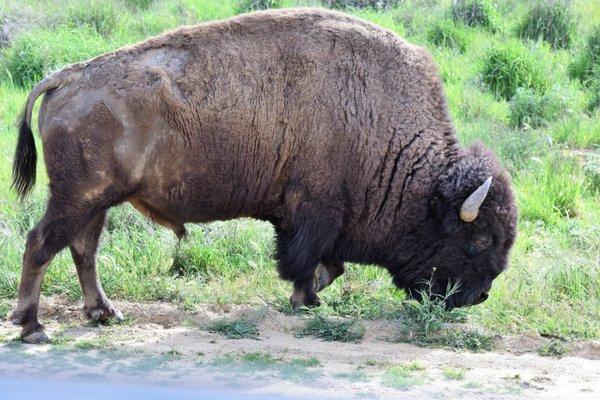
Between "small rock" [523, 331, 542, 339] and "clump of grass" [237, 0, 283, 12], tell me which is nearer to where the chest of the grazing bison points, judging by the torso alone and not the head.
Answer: the small rock

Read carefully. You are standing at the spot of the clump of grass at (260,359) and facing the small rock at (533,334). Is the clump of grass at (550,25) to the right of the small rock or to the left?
left

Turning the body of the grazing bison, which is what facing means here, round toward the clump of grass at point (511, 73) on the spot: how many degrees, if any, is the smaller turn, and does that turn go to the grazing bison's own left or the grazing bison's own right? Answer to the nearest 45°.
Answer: approximately 45° to the grazing bison's own left

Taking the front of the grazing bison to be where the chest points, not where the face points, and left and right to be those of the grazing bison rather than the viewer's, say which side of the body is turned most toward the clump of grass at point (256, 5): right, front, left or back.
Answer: left

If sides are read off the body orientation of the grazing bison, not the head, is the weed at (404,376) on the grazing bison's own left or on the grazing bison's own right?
on the grazing bison's own right

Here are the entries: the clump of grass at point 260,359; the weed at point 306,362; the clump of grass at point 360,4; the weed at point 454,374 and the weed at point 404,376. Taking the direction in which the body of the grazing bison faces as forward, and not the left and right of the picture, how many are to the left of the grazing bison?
1

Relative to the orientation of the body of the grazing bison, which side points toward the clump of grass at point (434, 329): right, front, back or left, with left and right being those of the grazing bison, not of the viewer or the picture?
front

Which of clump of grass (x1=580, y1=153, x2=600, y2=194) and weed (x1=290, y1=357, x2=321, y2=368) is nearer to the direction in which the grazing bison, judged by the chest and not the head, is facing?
the clump of grass

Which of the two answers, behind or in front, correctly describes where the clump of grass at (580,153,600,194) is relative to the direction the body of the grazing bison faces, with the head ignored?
in front

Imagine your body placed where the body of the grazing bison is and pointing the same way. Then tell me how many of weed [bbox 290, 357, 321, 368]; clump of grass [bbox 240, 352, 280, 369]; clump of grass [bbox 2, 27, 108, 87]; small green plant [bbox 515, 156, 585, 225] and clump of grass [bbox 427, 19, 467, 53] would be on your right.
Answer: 2

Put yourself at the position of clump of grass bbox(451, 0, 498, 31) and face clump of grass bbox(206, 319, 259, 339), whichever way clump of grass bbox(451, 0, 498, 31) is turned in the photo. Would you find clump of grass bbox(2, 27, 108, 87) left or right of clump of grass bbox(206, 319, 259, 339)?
right

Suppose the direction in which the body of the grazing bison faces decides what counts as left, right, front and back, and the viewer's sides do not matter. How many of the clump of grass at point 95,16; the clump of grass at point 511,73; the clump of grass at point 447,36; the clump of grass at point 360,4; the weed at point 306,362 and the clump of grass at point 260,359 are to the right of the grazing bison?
2

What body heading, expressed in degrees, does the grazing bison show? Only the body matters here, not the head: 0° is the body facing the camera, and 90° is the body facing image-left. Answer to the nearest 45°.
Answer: approximately 270°

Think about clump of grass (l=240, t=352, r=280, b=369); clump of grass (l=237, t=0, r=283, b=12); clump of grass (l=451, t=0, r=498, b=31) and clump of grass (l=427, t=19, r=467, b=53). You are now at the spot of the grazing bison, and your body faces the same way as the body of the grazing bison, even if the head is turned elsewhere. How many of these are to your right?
1

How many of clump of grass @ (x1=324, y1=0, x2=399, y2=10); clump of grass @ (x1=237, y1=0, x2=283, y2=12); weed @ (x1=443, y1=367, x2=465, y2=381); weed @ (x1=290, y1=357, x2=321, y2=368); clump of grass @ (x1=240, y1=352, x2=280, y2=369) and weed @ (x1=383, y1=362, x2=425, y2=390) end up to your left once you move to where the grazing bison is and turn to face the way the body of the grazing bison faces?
2

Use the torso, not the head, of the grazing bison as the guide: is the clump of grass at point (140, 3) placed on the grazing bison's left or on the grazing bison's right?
on the grazing bison's left
